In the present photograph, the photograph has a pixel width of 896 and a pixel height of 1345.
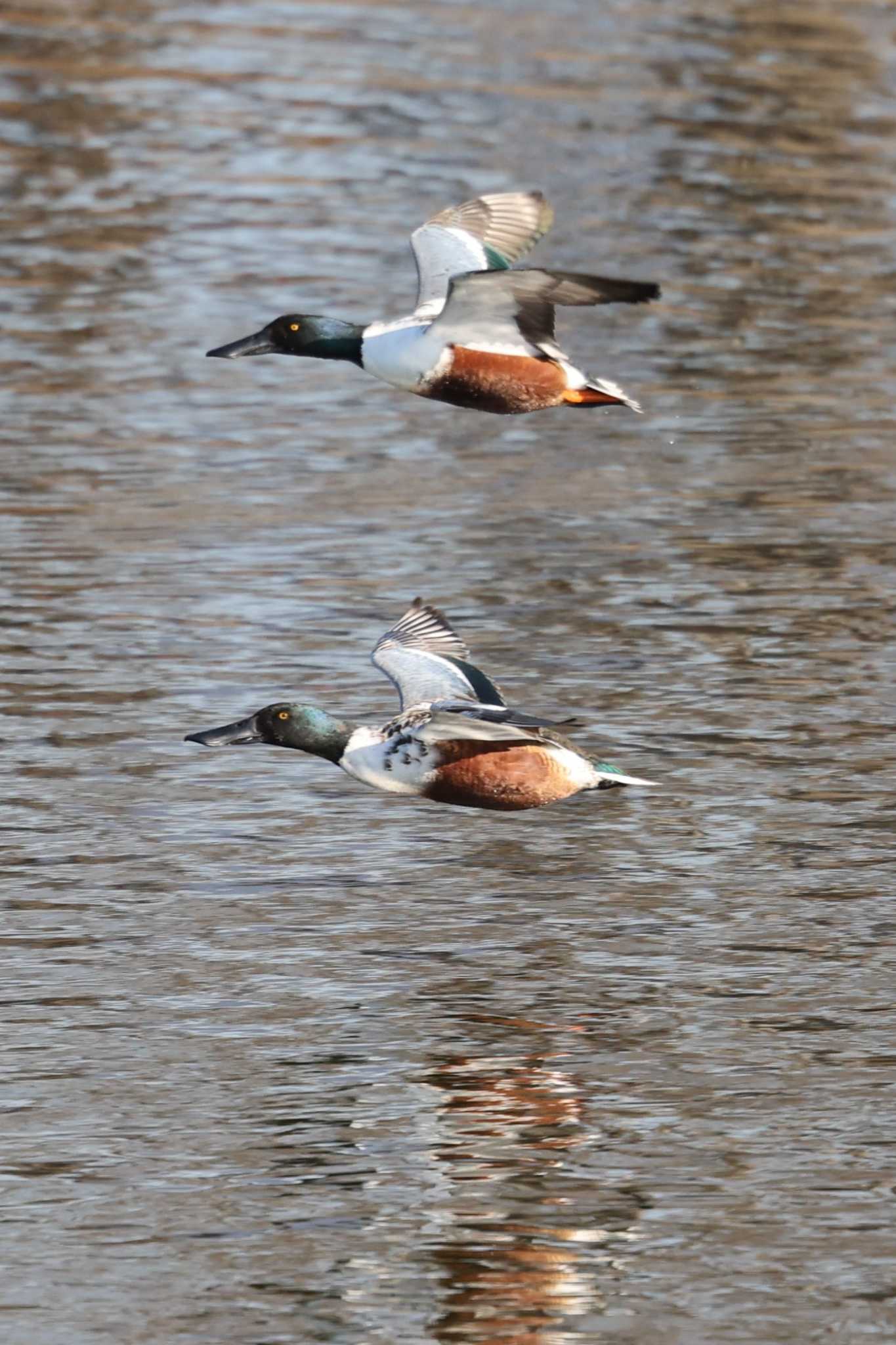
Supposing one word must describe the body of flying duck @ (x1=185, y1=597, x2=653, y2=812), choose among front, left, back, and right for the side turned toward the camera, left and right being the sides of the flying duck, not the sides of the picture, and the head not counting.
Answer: left

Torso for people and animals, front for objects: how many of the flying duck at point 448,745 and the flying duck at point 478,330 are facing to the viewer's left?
2

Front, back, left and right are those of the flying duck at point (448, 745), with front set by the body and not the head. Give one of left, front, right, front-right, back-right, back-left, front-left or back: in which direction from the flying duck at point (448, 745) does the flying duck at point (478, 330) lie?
right

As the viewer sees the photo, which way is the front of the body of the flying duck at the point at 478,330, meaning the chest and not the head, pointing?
to the viewer's left

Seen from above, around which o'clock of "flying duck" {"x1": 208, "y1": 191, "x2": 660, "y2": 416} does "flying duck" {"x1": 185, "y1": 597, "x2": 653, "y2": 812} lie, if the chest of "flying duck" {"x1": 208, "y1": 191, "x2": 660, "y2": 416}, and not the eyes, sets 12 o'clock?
"flying duck" {"x1": 185, "y1": 597, "x2": 653, "y2": 812} is roughly at 9 o'clock from "flying duck" {"x1": 208, "y1": 191, "x2": 660, "y2": 416}.
